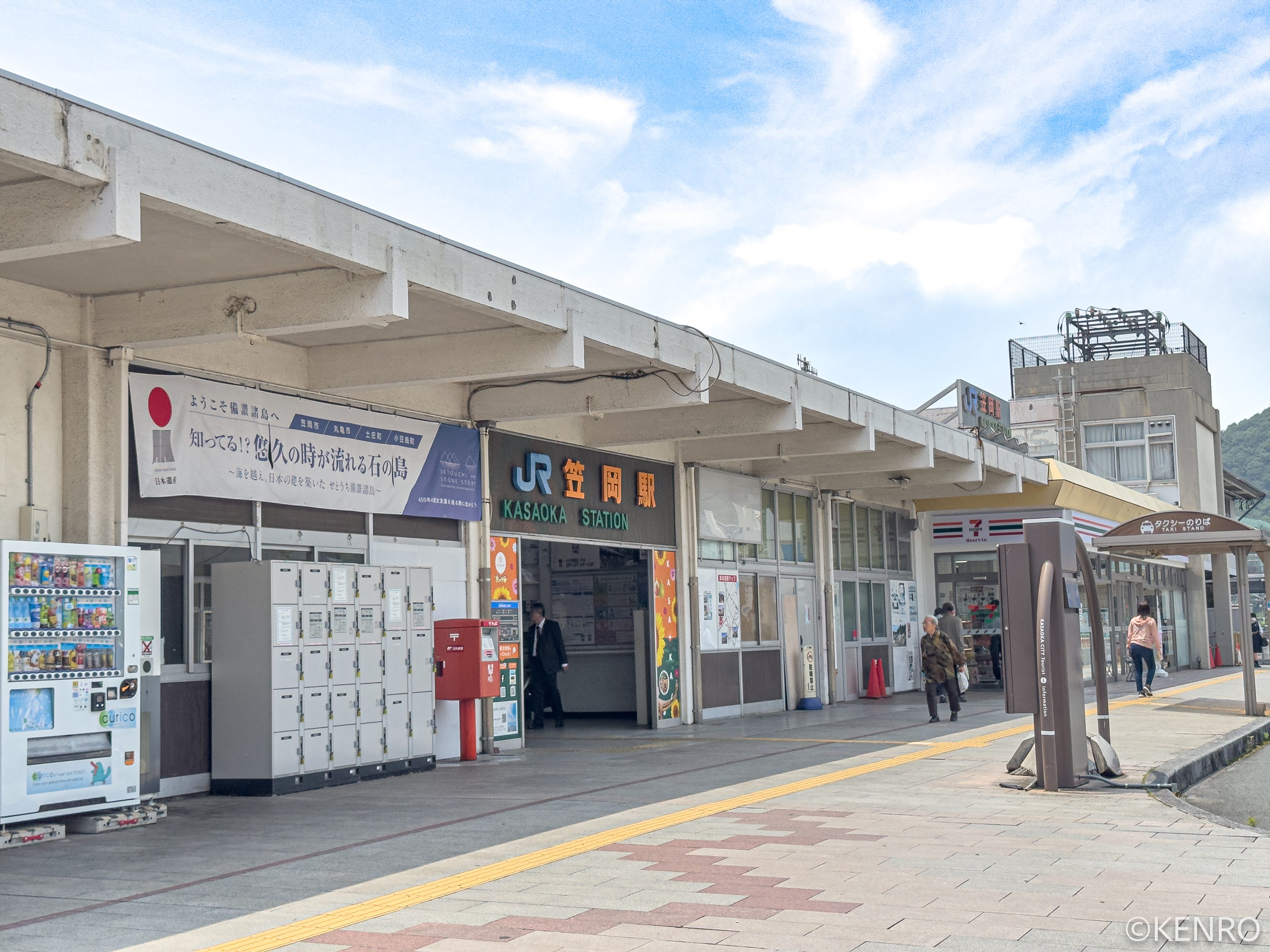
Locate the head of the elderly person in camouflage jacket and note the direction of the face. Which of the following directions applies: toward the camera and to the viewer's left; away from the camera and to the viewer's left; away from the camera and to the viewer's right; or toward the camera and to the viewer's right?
toward the camera and to the viewer's left

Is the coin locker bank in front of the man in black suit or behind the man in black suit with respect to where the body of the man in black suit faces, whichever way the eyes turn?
in front

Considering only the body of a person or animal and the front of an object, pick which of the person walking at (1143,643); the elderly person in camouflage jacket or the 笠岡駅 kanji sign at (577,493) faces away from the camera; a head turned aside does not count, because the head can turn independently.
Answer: the person walking

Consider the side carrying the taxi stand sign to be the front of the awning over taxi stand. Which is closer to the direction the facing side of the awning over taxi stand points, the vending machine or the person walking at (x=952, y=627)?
the vending machine

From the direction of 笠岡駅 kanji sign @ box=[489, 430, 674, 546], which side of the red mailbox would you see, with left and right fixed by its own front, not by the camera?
left

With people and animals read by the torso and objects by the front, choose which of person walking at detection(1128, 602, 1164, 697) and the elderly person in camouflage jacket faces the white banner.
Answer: the elderly person in camouflage jacket
